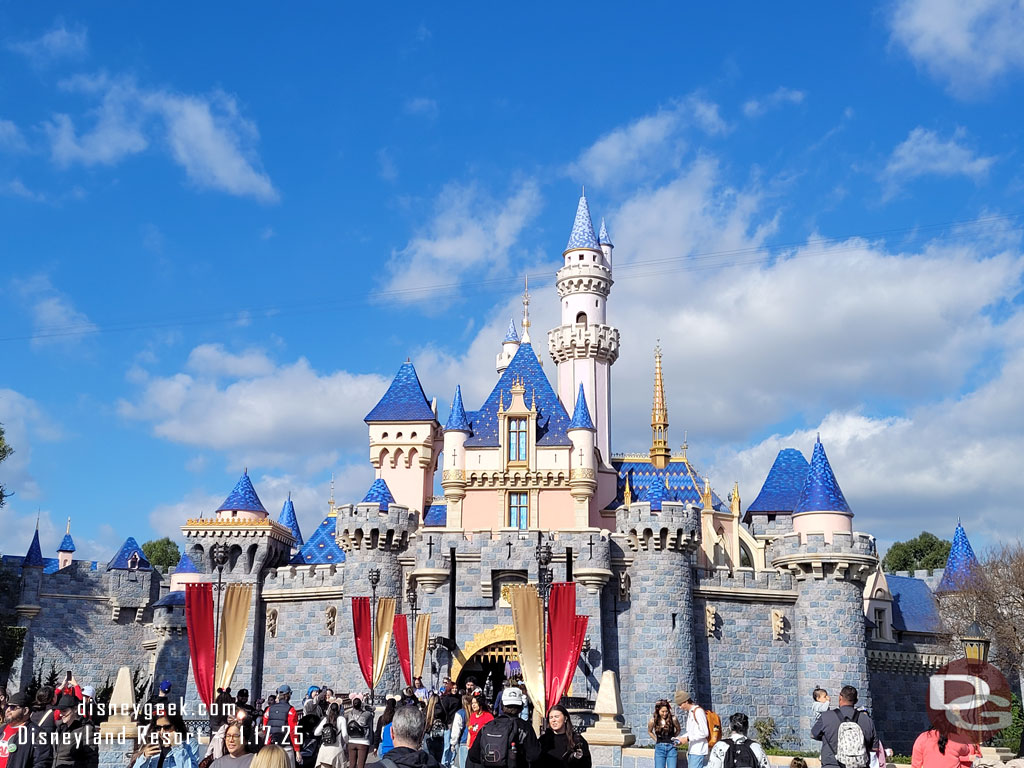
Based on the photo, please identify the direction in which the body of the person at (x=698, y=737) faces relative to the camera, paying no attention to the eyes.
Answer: to the viewer's left

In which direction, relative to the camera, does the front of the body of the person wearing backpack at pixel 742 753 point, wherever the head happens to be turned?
away from the camera

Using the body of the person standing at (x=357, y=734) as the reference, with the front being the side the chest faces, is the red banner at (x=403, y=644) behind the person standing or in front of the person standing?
in front

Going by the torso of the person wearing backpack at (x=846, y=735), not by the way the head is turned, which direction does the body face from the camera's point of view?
away from the camera

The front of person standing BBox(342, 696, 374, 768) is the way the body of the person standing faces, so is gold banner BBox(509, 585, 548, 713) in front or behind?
in front

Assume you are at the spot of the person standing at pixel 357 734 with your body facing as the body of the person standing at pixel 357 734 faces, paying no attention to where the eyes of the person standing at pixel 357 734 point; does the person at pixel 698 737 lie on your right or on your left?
on your right

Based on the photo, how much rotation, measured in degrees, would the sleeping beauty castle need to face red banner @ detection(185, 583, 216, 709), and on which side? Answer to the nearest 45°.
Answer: approximately 45° to its right

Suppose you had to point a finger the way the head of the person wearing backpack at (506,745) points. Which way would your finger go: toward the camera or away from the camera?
away from the camera

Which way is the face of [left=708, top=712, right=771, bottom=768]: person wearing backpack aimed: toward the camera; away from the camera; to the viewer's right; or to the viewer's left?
away from the camera

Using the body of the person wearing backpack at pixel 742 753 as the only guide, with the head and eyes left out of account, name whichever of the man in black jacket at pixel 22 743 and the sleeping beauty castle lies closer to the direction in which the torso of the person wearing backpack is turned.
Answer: the sleeping beauty castle

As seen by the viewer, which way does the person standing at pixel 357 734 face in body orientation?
away from the camera
